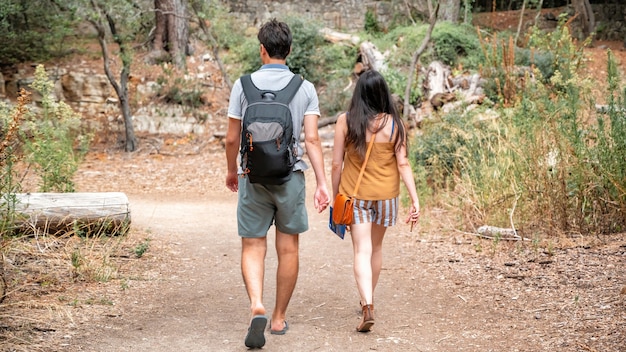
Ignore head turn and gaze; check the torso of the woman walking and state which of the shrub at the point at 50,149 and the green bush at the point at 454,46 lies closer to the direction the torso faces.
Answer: the green bush

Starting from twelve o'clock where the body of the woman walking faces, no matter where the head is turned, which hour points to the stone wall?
The stone wall is roughly at 12 o'clock from the woman walking.

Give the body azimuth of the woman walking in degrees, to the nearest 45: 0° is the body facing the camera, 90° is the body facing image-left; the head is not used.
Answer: approximately 180°

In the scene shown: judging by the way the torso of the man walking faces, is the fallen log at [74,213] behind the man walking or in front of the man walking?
in front

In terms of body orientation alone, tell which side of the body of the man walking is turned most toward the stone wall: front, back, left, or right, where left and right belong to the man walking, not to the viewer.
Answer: front

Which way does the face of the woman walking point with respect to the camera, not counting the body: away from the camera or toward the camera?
away from the camera

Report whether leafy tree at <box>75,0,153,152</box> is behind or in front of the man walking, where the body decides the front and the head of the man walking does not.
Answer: in front

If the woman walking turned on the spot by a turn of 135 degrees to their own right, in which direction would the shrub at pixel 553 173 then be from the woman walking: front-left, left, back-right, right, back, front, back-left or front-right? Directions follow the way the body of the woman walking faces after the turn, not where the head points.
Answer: left

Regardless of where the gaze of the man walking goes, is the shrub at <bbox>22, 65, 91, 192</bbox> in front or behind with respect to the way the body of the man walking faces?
in front

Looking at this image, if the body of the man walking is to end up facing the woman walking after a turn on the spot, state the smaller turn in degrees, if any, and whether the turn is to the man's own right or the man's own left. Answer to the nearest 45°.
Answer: approximately 45° to the man's own right

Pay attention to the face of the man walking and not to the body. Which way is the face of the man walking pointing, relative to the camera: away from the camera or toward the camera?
away from the camera

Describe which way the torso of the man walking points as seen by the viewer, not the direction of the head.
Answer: away from the camera

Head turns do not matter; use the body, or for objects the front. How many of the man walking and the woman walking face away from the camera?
2

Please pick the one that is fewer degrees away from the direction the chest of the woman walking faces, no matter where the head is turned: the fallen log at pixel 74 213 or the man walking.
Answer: the fallen log
